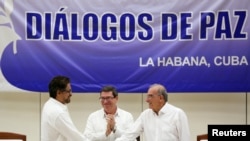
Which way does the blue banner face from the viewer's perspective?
toward the camera
